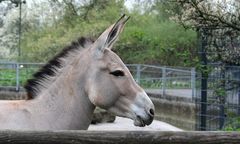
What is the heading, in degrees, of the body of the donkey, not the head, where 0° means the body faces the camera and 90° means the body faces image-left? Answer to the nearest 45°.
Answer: approximately 270°
